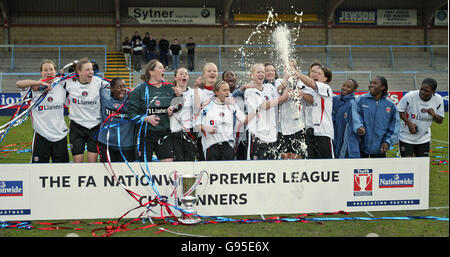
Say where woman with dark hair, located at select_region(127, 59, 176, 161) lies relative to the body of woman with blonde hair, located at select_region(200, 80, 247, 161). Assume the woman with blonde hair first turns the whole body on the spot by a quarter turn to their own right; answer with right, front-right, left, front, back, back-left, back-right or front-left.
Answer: front

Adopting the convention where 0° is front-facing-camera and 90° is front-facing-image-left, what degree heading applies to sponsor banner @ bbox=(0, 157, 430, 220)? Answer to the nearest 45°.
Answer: approximately 0°

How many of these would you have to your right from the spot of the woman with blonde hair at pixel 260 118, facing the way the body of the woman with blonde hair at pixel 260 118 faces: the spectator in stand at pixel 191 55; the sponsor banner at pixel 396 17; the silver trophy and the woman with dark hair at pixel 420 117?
1

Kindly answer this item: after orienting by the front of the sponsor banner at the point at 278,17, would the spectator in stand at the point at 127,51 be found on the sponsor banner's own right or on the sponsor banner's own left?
on the sponsor banner's own right

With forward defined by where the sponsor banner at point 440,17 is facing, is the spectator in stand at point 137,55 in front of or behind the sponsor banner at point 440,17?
in front

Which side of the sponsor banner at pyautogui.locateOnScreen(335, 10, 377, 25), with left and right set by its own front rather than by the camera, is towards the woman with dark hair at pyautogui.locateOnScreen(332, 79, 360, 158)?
front

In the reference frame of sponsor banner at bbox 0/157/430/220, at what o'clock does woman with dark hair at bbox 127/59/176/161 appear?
The woman with dark hair is roughly at 4 o'clock from the sponsor banner.

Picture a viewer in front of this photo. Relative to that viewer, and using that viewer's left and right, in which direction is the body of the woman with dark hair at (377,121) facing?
facing the viewer

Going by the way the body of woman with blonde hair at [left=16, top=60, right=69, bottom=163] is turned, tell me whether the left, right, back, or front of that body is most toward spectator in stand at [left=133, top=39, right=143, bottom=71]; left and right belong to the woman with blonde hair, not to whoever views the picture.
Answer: back

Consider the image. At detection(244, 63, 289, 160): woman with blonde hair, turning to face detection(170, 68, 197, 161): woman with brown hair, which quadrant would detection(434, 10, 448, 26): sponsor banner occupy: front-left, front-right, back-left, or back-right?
back-right

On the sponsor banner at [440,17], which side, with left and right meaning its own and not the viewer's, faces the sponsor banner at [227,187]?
front

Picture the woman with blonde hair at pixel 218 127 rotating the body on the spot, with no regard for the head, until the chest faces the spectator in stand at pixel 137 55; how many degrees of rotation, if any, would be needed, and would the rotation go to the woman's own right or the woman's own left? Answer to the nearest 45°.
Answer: approximately 180°
